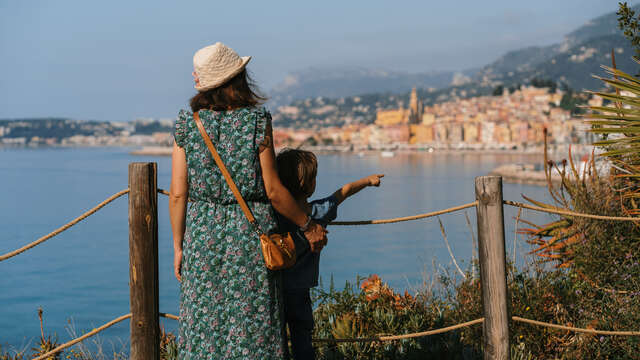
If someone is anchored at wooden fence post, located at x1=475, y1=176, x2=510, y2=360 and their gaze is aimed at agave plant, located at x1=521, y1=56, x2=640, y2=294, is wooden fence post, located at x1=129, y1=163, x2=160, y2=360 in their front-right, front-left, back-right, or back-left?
back-left

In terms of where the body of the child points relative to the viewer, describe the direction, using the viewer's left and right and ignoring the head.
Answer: facing away from the viewer and to the right of the viewer

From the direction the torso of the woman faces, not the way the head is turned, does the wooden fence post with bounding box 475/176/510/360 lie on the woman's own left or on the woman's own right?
on the woman's own right

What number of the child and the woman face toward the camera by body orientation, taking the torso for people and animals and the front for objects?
0

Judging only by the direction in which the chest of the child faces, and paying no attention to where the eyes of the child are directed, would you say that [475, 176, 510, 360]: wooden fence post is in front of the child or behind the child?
in front

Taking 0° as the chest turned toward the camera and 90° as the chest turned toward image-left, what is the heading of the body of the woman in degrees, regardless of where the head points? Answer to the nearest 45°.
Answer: approximately 180°
